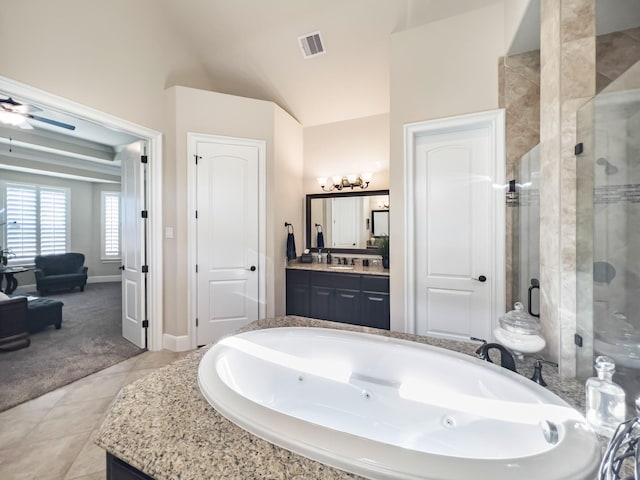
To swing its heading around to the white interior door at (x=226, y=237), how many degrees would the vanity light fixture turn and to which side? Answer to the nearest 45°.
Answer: approximately 45° to its right

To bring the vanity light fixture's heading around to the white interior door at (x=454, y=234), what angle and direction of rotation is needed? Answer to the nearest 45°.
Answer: approximately 45° to its left

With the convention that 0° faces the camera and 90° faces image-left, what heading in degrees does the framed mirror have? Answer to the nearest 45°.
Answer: approximately 45°

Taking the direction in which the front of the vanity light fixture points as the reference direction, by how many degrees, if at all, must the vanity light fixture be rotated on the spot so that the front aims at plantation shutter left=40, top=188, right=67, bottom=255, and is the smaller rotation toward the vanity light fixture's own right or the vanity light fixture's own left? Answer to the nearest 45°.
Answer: approximately 90° to the vanity light fixture's own right

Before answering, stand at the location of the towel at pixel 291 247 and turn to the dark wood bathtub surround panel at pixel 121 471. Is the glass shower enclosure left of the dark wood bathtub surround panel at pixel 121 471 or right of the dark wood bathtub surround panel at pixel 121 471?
left

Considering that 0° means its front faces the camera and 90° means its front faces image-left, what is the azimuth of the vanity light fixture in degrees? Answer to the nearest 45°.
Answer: approximately 0°

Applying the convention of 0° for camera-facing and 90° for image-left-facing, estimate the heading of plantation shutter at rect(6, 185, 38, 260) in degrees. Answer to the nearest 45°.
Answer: approximately 0°

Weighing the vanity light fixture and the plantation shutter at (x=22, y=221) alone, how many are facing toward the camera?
2

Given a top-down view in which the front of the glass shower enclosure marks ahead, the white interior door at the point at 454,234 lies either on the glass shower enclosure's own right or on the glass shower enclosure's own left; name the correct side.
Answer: on the glass shower enclosure's own right
